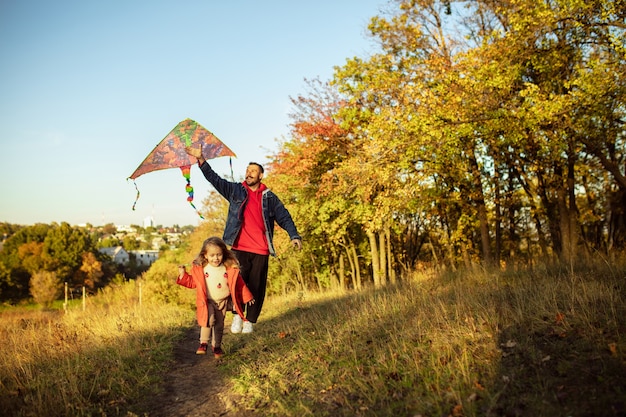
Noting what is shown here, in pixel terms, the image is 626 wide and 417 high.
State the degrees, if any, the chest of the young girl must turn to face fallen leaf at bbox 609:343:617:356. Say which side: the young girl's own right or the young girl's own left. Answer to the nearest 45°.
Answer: approximately 45° to the young girl's own left

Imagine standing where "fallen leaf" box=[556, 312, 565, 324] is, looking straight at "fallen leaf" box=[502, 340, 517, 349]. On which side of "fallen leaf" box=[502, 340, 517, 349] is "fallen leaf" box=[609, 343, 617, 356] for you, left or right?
left

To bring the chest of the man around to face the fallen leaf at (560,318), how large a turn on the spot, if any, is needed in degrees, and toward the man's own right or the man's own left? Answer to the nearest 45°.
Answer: approximately 45° to the man's own left

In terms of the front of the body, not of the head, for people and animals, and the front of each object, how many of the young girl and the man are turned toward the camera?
2

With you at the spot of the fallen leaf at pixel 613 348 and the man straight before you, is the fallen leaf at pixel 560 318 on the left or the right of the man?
right

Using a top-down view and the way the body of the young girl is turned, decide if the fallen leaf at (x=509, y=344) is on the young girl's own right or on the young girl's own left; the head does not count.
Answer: on the young girl's own left

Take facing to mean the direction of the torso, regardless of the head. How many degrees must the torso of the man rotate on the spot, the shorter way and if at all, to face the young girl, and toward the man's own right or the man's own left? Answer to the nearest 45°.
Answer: approximately 45° to the man's own right

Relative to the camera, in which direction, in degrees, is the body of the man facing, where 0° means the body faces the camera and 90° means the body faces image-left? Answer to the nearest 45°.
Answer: approximately 0°

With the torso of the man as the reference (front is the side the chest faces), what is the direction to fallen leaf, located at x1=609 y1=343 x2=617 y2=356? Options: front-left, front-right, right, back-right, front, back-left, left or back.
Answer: front-left

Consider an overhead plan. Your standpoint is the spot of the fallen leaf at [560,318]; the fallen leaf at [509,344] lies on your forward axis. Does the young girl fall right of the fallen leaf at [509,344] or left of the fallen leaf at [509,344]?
right
